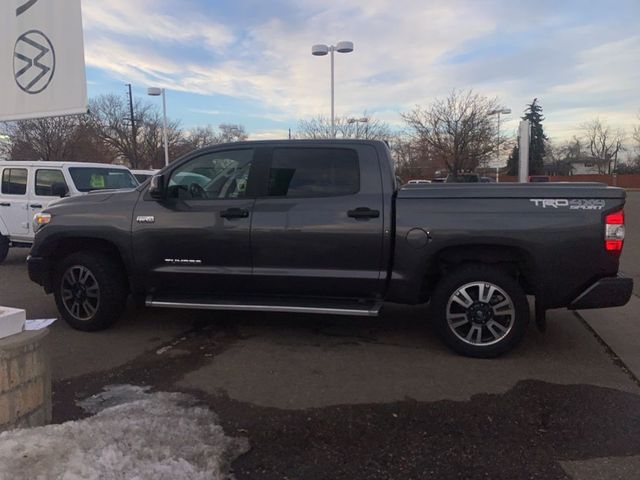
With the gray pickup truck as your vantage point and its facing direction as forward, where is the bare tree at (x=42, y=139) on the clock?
The bare tree is roughly at 2 o'clock from the gray pickup truck.

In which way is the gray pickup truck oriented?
to the viewer's left
